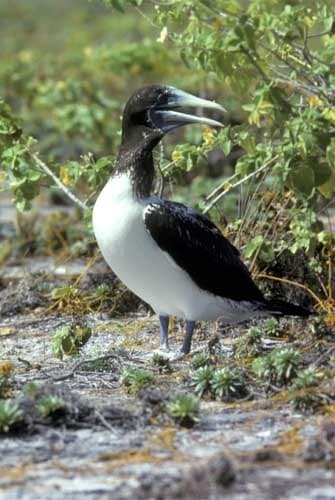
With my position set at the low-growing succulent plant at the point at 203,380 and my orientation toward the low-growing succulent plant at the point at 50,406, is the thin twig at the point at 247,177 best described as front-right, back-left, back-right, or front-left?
back-right

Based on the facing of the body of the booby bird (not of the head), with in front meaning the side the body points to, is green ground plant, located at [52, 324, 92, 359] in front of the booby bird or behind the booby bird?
in front

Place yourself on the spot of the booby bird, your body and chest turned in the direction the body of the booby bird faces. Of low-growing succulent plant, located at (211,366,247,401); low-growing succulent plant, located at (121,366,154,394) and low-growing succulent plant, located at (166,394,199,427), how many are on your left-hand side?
3

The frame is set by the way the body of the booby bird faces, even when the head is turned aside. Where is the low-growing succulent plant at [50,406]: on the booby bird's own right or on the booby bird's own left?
on the booby bird's own left

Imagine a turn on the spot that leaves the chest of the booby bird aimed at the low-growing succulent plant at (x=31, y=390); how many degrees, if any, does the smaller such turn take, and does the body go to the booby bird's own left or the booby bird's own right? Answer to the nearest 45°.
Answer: approximately 45° to the booby bird's own left

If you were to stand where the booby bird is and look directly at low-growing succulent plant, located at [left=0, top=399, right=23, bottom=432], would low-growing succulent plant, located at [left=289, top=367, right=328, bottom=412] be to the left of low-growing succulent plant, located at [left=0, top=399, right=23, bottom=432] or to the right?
left

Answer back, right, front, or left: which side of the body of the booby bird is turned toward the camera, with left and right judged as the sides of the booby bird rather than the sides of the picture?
left

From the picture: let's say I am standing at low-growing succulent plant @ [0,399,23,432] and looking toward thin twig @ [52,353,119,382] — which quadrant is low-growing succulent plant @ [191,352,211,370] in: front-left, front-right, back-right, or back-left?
front-right

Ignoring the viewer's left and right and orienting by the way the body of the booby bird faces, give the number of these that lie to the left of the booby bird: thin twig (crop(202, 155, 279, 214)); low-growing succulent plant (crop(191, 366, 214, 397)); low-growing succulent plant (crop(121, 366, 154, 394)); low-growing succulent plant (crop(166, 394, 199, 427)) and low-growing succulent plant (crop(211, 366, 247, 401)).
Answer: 4

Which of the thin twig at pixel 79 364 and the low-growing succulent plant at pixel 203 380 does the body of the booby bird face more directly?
the thin twig

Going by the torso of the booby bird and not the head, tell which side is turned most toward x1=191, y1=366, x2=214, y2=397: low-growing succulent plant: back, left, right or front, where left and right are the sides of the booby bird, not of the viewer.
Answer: left

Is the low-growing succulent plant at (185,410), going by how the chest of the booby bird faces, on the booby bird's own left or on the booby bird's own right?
on the booby bird's own left

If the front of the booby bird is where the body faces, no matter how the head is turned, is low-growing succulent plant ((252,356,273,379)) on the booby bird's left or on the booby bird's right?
on the booby bird's left

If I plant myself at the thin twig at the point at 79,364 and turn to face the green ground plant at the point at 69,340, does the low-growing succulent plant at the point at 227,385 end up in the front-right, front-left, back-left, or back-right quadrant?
back-right

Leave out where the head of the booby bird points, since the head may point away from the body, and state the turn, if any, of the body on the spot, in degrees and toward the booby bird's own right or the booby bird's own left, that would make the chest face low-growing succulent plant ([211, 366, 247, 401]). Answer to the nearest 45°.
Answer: approximately 90° to the booby bird's own left
